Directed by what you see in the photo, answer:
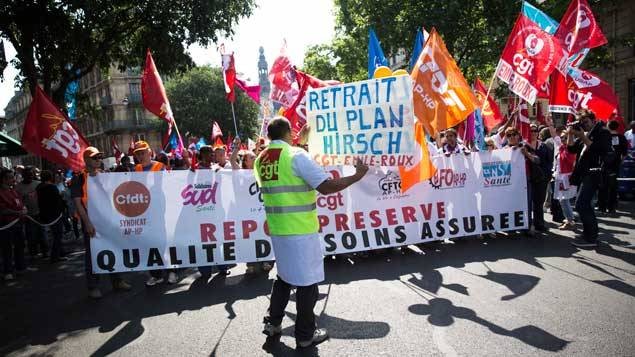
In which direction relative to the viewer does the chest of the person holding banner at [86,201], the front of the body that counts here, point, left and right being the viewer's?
facing the viewer and to the right of the viewer

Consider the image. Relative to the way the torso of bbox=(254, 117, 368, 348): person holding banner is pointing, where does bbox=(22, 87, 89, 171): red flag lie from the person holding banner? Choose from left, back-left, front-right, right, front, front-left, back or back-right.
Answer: left

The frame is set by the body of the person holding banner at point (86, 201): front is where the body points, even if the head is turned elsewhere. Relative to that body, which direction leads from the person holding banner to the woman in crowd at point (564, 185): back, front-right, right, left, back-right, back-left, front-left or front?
front-left

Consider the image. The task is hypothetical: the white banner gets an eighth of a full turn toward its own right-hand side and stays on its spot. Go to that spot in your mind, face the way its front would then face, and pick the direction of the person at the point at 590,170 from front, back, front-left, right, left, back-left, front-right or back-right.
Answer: back-left

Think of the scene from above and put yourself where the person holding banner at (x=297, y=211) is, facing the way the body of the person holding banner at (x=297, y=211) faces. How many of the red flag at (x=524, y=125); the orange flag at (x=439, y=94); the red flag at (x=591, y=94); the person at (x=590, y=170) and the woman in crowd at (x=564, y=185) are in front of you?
5

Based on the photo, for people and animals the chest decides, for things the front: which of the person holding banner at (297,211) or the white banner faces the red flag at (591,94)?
the person holding banner

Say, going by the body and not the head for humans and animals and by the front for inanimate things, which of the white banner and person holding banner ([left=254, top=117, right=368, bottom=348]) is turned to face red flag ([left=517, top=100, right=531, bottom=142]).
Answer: the person holding banner

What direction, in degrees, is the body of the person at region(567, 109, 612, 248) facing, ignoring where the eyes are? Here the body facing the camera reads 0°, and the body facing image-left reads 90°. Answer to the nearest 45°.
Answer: approximately 90°

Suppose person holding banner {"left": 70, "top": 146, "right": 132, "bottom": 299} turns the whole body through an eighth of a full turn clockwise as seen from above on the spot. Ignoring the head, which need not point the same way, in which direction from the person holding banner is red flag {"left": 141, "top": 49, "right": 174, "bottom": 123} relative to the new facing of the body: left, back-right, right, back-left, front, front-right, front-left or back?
back-left

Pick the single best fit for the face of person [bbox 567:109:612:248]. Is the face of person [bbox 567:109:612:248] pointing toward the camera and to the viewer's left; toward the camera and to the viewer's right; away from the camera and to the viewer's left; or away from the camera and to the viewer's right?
toward the camera and to the viewer's left

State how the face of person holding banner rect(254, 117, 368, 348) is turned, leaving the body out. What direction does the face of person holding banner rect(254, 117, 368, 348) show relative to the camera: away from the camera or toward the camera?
away from the camera

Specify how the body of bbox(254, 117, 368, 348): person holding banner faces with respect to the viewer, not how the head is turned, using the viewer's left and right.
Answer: facing away from the viewer and to the right of the viewer

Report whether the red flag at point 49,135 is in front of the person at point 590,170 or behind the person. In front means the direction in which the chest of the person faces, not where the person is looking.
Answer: in front

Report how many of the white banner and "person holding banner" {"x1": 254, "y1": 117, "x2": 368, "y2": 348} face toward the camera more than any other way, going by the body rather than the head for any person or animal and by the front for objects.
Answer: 1

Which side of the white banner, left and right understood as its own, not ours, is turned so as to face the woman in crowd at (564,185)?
left

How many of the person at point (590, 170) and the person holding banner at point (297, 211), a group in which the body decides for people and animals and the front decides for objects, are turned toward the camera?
0

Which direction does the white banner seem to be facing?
toward the camera
